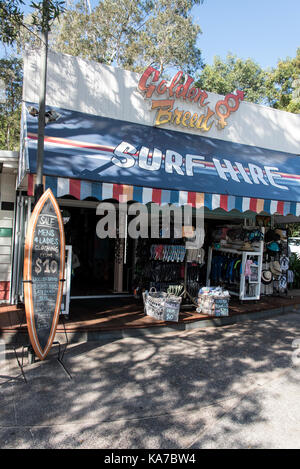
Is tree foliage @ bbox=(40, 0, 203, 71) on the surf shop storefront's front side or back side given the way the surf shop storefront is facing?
on the back side

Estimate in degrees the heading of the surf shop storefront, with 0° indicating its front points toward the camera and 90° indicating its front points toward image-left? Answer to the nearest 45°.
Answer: approximately 315°
